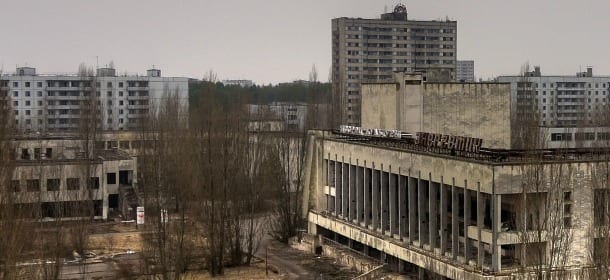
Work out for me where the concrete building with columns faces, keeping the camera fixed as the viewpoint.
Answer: facing the viewer and to the left of the viewer
